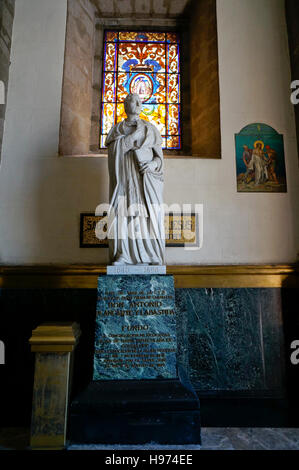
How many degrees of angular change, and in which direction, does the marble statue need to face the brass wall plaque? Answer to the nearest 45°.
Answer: approximately 135° to its left

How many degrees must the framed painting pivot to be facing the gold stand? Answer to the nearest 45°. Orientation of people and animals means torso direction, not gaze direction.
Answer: approximately 45° to its right

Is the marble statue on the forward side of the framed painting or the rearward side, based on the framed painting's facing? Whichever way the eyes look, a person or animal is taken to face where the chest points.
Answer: on the forward side

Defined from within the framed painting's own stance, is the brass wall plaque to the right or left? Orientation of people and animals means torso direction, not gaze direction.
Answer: on its right

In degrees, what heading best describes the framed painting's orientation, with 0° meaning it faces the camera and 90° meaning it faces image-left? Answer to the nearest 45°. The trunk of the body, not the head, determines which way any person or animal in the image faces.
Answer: approximately 0°
